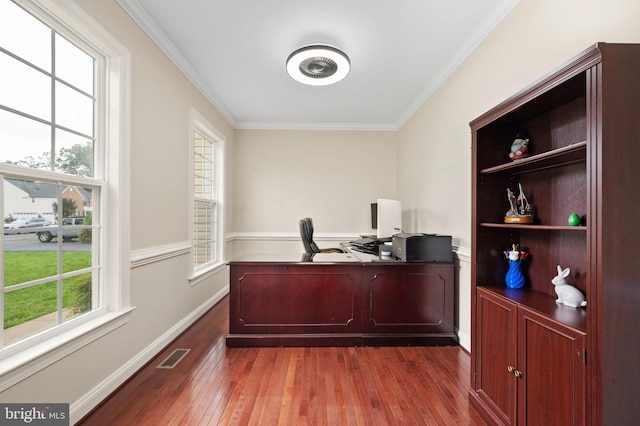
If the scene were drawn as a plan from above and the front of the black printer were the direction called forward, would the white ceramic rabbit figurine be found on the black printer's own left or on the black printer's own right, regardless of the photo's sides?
on the black printer's own left

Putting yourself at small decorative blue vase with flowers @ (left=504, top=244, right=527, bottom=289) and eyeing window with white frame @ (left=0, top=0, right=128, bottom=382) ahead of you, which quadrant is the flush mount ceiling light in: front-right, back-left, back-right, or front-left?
front-right

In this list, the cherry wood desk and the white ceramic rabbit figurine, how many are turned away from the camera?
1

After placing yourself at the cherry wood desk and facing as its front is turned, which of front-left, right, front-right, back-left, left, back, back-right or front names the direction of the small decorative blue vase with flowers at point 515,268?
back-right

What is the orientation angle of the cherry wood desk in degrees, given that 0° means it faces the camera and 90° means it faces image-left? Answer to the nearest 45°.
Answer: approximately 180°

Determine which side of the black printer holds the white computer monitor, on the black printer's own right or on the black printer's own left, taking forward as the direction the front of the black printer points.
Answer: on the black printer's own right

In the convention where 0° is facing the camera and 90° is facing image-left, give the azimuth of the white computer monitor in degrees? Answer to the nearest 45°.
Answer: approximately 135°

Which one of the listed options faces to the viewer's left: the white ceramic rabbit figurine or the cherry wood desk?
the white ceramic rabbit figurine

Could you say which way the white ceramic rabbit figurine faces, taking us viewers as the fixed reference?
facing to the left of the viewer

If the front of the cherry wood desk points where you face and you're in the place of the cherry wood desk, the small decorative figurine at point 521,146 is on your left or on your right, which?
on your right
